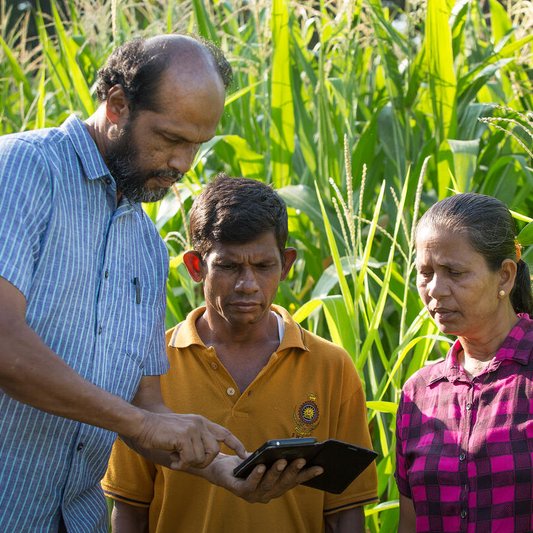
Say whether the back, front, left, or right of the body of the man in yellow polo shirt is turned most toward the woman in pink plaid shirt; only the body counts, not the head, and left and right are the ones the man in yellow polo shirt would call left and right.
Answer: left

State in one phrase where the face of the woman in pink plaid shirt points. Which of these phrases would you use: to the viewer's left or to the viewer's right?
to the viewer's left

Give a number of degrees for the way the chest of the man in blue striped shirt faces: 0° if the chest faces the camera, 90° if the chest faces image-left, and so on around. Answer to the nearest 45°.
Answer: approximately 315°

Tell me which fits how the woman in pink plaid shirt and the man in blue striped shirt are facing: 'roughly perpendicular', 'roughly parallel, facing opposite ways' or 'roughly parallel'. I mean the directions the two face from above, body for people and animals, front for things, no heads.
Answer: roughly perpendicular

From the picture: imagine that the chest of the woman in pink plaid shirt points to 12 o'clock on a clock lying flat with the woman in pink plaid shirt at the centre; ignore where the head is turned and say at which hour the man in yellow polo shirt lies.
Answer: The man in yellow polo shirt is roughly at 2 o'clock from the woman in pink plaid shirt.

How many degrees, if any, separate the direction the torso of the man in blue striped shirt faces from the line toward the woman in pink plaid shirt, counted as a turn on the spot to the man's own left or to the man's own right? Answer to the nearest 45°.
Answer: approximately 45° to the man's own left

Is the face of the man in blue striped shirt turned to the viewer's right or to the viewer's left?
to the viewer's right
